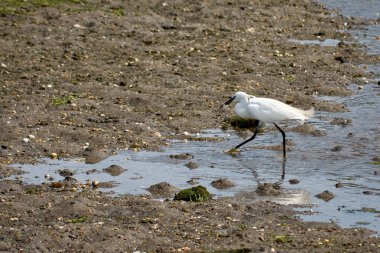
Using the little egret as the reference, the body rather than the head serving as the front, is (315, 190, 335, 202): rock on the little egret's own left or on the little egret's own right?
on the little egret's own left

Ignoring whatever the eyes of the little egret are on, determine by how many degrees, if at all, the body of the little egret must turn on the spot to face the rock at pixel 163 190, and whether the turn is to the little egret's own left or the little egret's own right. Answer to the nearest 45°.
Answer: approximately 45° to the little egret's own left

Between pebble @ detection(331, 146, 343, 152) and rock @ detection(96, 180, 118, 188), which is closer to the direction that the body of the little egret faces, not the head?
the rock

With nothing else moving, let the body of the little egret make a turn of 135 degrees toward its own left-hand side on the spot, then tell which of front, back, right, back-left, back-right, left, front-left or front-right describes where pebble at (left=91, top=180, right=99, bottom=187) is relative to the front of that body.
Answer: right

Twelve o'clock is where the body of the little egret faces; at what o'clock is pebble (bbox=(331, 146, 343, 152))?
The pebble is roughly at 6 o'clock from the little egret.

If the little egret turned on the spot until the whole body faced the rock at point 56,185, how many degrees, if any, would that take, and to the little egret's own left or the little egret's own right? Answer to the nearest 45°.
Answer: approximately 45° to the little egret's own left

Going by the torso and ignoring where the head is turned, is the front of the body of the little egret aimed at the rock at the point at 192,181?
no

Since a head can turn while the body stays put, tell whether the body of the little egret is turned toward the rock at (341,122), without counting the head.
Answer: no

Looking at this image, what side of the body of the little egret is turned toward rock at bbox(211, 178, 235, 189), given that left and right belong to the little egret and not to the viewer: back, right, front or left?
left

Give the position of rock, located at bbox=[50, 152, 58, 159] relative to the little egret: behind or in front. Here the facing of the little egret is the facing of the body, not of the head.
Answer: in front

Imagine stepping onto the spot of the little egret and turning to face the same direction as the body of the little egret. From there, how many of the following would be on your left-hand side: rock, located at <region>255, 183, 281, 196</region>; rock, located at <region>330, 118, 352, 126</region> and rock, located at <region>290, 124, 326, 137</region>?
1

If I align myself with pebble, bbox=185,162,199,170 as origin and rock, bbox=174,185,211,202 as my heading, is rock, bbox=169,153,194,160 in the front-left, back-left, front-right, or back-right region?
back-right

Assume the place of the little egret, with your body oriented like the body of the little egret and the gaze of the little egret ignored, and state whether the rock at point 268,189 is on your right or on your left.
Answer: on your left

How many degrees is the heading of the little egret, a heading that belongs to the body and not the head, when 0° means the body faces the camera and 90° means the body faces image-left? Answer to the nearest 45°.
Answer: approximately 90°
